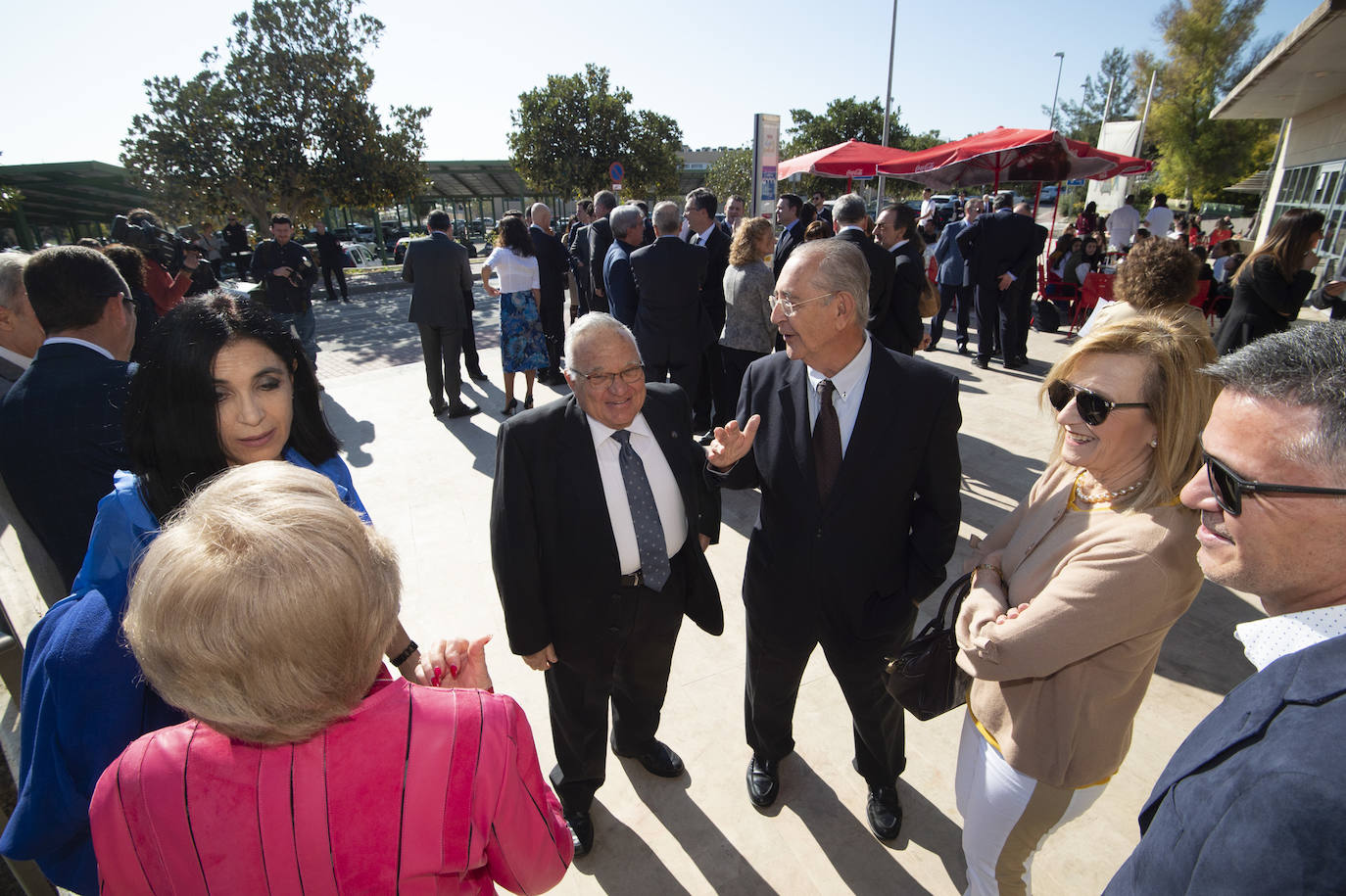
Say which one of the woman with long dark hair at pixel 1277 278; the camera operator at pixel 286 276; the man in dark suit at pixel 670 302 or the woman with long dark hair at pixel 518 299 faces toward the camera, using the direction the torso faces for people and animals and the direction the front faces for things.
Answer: the camera operator

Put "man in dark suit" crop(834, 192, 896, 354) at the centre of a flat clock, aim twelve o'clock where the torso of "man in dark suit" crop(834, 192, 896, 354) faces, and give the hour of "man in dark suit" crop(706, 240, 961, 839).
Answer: "man in dark suit" crop(706, 240, 961, 839) is roughly at 6 o'clock from "man in dark suit" crop(834, 192, 896, 354).

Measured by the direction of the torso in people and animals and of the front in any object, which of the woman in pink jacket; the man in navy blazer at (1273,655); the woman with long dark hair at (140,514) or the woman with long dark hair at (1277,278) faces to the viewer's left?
the man in navy blazer

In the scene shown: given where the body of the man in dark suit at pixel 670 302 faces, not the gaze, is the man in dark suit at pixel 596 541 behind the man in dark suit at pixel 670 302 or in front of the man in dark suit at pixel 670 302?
behind

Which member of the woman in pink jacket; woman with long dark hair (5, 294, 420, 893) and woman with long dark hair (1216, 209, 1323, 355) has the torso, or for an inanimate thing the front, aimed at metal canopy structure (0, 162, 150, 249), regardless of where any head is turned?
the woman in pink jacket

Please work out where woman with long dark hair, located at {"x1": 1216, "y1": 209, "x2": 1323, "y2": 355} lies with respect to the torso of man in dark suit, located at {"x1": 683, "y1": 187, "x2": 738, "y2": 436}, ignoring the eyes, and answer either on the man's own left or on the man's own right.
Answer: on the man's own left

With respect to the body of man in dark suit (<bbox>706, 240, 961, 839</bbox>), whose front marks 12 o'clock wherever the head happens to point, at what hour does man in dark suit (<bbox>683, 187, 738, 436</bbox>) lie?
man in dark suit (<bbox>683, 187, 738, 436</bbox>) is roughly at 4 o'clock from man in dark suit (<bbox>706, 240, 961, 839</bbox>).

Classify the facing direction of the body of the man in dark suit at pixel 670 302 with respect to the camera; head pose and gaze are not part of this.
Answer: away from the camera

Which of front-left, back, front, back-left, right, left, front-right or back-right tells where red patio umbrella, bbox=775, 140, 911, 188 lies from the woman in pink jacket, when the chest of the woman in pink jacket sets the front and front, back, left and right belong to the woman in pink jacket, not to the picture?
front-right

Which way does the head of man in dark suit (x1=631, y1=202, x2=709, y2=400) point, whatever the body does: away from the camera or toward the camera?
away from the camera

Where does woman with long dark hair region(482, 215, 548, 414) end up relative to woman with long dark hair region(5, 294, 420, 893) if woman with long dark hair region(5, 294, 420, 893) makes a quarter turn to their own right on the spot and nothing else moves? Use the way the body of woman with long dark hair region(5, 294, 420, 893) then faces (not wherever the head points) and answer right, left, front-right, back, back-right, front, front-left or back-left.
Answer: back

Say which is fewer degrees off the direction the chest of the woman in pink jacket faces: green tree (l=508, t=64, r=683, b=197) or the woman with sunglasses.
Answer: the green tree

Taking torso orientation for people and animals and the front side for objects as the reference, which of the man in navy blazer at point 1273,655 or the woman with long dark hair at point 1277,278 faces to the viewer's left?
the man in navy blazer

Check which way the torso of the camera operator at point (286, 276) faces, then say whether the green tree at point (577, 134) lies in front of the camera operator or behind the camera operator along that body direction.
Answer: behind

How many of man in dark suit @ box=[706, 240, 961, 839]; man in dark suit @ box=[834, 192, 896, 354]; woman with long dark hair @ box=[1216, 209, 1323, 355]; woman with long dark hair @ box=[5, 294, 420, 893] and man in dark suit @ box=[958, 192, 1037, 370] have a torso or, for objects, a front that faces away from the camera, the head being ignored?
2

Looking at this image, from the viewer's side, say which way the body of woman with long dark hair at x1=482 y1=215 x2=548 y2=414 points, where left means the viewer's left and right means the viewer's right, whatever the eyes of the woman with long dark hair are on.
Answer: facing away from the viewer

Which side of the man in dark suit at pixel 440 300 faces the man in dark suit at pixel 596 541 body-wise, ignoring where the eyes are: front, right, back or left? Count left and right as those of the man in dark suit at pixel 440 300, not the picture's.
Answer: back
